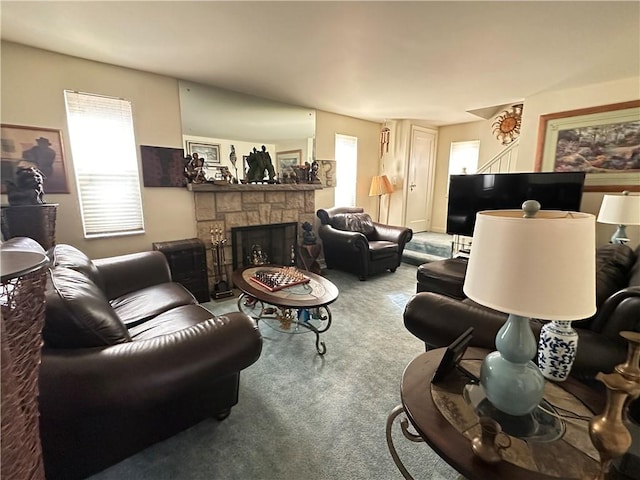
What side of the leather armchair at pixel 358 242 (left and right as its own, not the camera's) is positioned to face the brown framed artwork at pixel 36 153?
right

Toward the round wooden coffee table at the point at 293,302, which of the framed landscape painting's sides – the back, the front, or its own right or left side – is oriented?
front

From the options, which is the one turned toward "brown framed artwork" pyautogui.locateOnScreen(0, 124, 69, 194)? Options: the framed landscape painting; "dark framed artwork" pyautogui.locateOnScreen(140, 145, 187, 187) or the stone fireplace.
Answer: the framed landscape painting

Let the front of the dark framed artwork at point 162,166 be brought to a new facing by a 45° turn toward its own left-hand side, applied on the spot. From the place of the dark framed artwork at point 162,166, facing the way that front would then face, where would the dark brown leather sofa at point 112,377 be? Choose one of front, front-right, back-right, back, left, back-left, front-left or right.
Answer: right

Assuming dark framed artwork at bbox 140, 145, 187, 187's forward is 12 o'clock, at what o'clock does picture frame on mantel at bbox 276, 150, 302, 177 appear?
The picture frame on mantel is roughly at 10 o'clock from the dark framed artwork.

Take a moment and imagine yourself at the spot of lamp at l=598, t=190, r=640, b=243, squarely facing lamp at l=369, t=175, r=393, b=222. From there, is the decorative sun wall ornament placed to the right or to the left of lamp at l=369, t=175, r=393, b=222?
right

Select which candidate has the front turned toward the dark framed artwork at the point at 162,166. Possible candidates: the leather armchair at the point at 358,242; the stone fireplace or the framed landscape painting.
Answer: the framed landscape painting

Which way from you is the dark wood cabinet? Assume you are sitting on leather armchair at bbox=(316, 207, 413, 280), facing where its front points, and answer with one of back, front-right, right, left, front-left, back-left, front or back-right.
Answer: right

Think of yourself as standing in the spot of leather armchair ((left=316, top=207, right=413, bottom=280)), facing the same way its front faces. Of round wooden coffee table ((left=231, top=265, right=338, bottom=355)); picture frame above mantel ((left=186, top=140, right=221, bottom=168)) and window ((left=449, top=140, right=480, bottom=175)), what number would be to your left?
1

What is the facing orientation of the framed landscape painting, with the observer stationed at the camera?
facing the viewer and to the left of the viewer

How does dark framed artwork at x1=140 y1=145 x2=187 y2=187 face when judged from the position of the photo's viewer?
facing the viewer and to the right of the viewer

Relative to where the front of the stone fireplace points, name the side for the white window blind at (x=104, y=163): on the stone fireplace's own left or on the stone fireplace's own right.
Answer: on the stone fireplace's own right
